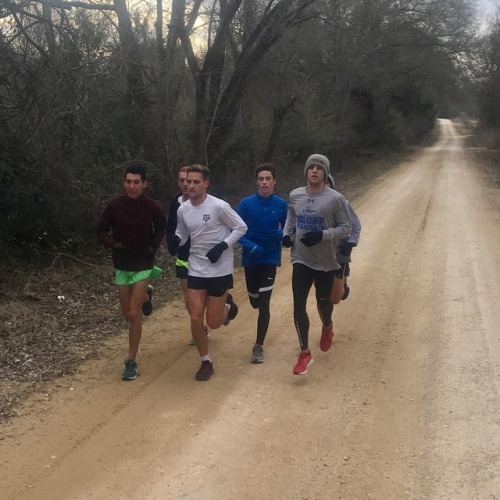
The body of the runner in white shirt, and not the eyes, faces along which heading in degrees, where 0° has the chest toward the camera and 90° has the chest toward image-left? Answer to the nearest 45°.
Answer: approximately 45°

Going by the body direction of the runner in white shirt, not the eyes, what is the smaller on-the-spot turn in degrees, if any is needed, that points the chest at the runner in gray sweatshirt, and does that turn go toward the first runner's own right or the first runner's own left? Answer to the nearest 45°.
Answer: approximately 135° to the first runner's own left

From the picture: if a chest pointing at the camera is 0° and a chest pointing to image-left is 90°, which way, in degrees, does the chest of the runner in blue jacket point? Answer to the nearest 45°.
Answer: approximately 0°
